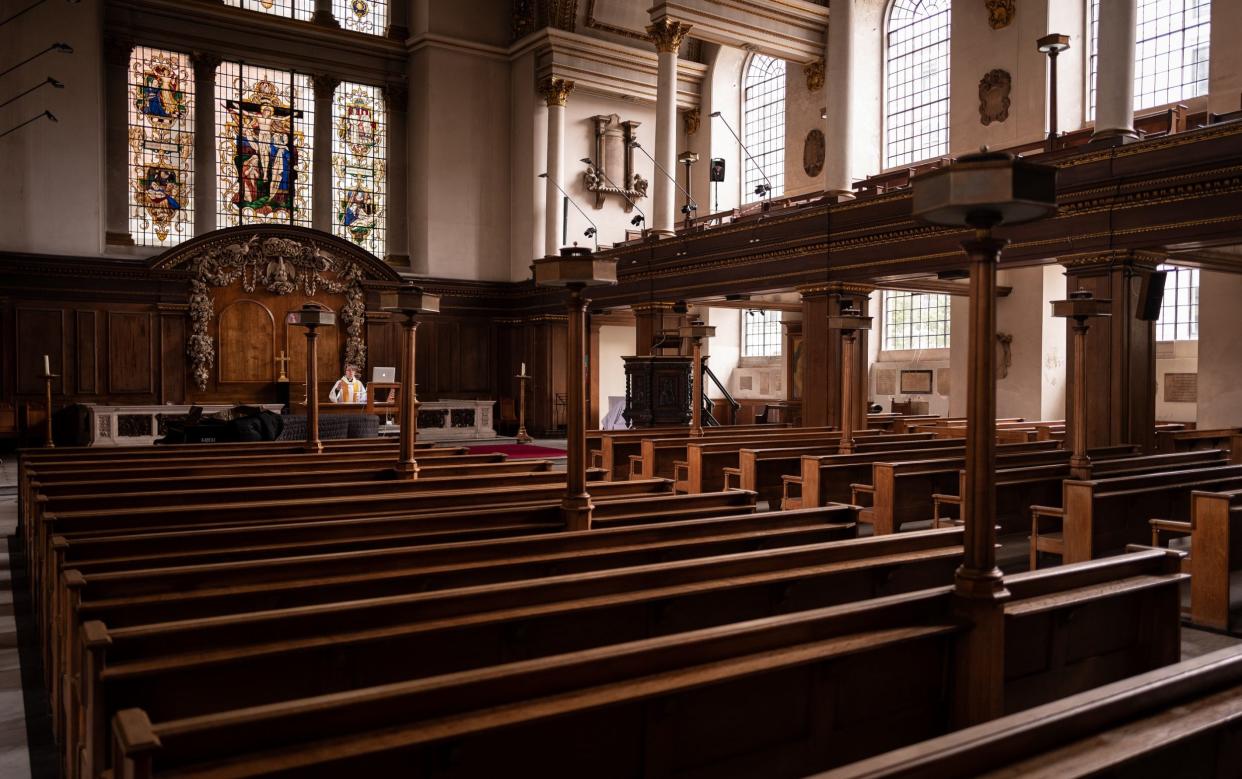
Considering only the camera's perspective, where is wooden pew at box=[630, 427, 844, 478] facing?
facing away from the viewer and to the left of the viewer

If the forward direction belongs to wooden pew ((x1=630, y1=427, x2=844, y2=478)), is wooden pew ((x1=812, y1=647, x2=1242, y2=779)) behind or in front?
behind

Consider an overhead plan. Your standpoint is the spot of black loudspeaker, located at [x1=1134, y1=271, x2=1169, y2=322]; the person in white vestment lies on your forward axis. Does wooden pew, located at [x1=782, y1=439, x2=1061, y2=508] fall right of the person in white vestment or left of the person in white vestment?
left

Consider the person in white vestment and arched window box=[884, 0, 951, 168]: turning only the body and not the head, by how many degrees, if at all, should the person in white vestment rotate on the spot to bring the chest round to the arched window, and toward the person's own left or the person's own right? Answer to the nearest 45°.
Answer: approximately 90° to the person's own left

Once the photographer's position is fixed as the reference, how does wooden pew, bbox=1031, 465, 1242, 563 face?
facing away from the viewer and to the left of the viewer

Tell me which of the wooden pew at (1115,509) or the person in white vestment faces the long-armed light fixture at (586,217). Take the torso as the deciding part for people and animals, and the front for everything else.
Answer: the wooden pew

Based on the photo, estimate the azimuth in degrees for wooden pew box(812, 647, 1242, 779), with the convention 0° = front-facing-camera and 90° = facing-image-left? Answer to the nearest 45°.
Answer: approximately 135°

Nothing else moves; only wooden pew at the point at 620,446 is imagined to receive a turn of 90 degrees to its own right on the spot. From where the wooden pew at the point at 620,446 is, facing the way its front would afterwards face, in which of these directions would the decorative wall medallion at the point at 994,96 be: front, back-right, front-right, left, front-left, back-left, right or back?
front

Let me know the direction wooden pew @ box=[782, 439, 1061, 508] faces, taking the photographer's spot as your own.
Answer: facing away from the viewer and to the left of the viewer

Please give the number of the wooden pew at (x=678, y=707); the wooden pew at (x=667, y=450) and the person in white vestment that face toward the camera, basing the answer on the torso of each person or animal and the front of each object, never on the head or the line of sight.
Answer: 1

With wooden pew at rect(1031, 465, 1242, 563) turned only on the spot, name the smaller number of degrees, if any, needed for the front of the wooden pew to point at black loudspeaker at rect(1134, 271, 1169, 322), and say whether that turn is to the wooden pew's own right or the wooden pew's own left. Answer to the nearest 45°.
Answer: approximately 45° to the wooden pew's own right
